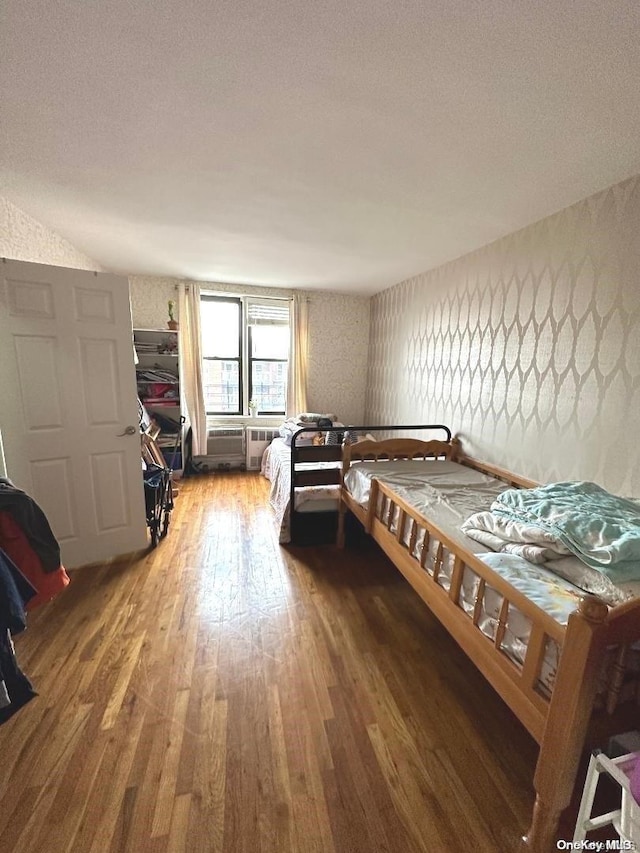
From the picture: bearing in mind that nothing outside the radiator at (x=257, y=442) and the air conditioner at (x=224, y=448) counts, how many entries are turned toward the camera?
2

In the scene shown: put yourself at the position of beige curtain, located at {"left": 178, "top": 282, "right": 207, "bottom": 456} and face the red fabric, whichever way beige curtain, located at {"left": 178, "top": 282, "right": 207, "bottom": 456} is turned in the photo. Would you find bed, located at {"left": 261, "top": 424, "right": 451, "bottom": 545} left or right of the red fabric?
left

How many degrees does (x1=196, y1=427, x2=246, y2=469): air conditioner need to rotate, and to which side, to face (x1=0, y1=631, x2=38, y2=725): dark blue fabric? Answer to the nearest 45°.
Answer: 0° — it already faces it

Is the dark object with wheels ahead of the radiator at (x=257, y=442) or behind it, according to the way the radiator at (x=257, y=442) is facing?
ahead

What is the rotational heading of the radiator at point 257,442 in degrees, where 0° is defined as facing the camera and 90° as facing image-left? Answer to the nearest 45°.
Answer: approximately 0°
